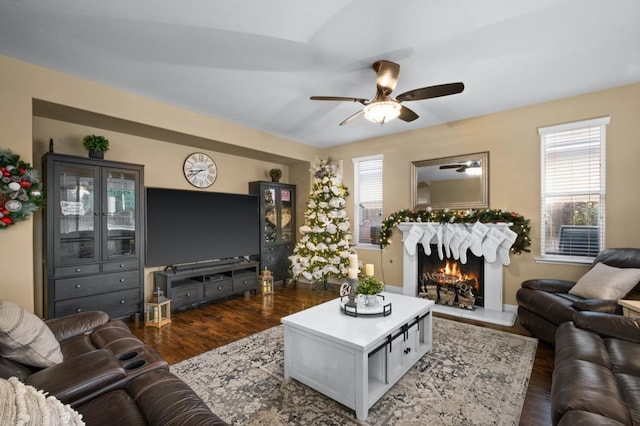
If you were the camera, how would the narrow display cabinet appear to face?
facing the viewer and to the right of the viewer

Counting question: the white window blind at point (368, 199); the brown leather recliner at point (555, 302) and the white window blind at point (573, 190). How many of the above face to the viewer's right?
0

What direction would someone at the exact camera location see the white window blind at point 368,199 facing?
facing the viewer and to the left of the viewer

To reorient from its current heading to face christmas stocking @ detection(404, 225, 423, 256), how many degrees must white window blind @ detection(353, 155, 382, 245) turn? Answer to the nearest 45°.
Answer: approximately 90° to its left

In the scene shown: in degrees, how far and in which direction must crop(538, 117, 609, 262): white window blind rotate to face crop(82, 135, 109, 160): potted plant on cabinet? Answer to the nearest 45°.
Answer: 0° — it already faces it

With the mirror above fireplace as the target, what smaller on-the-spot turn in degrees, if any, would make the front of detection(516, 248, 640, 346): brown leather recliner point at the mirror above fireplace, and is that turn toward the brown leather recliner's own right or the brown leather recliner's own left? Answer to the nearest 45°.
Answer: approximately 90° to the brown leather recliner's own right

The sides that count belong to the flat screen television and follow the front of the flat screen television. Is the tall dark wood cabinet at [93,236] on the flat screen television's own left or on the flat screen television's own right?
on the flat screen television's own right

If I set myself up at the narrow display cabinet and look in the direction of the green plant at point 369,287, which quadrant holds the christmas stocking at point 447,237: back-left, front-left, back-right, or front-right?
front-left

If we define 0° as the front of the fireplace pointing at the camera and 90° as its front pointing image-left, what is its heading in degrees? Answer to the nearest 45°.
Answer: approximately 45°

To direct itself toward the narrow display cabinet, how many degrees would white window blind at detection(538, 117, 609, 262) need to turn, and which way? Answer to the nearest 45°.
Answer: approximately 45° to its right

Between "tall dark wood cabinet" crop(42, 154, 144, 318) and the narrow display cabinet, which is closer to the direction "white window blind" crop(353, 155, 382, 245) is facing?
the tall dark wood cabinet

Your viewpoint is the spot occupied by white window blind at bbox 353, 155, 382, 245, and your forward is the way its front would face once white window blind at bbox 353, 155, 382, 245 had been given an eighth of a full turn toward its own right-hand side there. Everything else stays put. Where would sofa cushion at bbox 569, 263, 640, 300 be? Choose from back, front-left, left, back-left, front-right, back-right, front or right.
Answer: back-left
